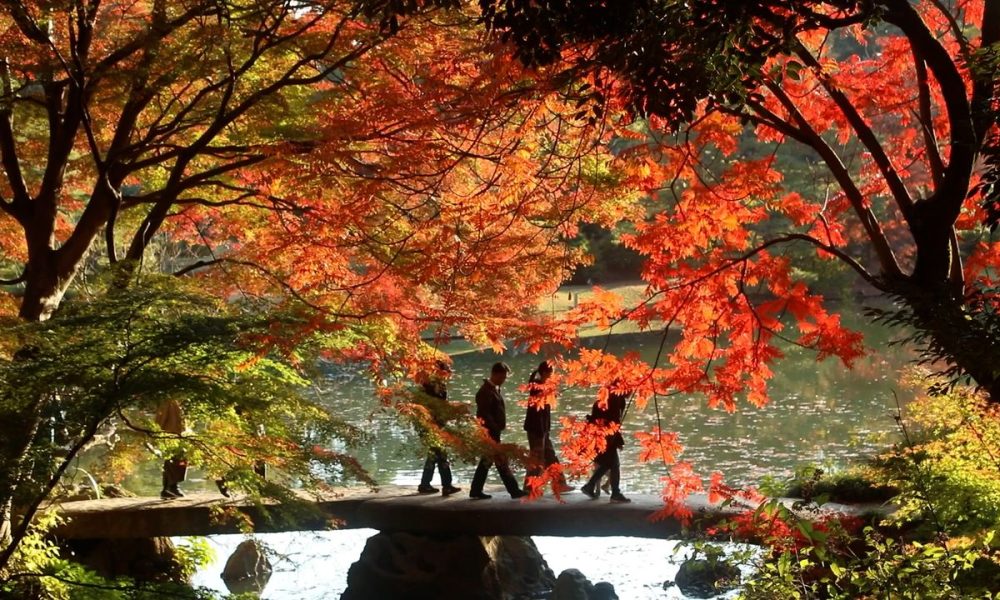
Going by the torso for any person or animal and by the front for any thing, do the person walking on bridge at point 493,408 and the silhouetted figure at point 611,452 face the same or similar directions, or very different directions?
same or similar directions

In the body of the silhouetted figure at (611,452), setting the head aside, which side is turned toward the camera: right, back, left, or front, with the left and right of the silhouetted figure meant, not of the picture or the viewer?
right

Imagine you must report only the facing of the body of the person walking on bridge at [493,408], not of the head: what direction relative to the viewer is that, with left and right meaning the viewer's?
facing to the right of the viewer

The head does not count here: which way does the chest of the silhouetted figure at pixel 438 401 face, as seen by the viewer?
to the viewer's right

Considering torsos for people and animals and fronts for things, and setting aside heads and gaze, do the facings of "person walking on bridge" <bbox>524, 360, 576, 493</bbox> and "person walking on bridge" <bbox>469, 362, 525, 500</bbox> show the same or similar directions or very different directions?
same or similar directions

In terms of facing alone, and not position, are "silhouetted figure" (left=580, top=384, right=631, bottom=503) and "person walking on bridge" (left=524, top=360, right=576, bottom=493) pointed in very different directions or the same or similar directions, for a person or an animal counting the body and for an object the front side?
same or similar directions

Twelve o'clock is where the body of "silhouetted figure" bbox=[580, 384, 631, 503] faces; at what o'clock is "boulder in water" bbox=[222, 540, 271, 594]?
The boulder in water is roughly at 7 o'clock from the silhouetted figure.

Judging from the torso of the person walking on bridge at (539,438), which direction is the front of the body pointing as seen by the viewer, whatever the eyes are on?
to the viewer's right
